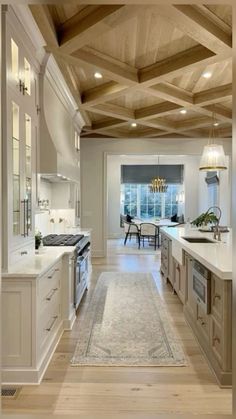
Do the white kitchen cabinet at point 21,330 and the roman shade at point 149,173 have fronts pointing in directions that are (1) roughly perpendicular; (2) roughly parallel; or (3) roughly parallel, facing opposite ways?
roughly perpendicular

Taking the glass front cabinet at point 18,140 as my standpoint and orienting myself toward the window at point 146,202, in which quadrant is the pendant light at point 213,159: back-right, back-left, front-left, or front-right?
front-right

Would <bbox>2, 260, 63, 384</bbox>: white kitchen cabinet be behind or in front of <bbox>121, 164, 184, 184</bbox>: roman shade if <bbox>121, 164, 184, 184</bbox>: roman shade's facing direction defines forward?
in front

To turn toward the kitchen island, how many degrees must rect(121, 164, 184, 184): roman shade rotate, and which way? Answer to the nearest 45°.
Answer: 0° — it already faces it

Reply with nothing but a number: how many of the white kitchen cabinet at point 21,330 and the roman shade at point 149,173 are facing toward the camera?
1

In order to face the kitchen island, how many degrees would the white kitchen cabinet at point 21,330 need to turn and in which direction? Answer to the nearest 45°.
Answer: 0° — it already faces it

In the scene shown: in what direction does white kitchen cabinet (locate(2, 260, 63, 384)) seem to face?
to the viewer's right

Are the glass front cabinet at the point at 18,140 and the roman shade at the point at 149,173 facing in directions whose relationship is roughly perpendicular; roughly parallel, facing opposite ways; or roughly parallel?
roughly perpendicular

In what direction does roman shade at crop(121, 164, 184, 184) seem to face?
toward the camera

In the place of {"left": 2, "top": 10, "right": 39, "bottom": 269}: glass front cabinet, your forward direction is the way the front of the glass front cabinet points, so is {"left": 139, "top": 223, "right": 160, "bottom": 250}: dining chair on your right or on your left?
on your left

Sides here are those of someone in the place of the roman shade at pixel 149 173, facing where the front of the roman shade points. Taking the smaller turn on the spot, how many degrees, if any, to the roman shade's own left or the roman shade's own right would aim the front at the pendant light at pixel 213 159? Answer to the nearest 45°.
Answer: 0° — it already faces it

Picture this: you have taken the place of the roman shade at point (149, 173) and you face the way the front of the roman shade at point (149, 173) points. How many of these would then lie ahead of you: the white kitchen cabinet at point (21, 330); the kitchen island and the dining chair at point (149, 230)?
3

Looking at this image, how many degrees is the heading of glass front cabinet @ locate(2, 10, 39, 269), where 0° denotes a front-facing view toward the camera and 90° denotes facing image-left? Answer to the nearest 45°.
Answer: approximately 270°

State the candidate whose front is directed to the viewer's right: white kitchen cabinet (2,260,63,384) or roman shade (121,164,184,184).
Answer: the white kitchen cabinet

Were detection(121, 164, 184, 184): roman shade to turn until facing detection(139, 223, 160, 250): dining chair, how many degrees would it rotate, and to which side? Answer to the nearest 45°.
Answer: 0° — it already faces it

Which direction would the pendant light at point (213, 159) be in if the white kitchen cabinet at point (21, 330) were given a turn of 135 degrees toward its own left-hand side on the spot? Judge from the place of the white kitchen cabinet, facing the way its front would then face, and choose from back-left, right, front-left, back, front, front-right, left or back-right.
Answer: right

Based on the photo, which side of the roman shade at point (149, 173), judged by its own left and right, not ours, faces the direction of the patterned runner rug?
front
